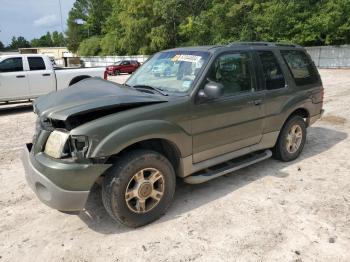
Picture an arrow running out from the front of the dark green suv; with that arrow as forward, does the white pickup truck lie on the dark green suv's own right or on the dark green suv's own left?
on the dark green suv's own right

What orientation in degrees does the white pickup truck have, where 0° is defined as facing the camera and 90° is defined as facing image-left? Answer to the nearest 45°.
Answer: approximately 90°

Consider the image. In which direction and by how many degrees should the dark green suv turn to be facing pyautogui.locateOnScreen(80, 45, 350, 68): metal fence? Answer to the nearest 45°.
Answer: approximately 180°

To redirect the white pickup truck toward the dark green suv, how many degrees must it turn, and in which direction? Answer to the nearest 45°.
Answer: approximately 90° to its left

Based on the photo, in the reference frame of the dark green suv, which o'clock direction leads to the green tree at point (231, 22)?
The green tree is roughly at 5 o'clock from the dark green suv.

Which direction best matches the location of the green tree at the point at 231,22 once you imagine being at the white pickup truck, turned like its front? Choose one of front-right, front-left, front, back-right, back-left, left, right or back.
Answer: back-right

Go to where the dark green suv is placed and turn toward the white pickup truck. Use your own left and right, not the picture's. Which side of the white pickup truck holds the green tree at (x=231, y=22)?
right

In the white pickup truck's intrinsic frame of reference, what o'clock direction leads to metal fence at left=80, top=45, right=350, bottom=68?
The metal fence is roughly at 5 o'clock from the white pickup truck.
